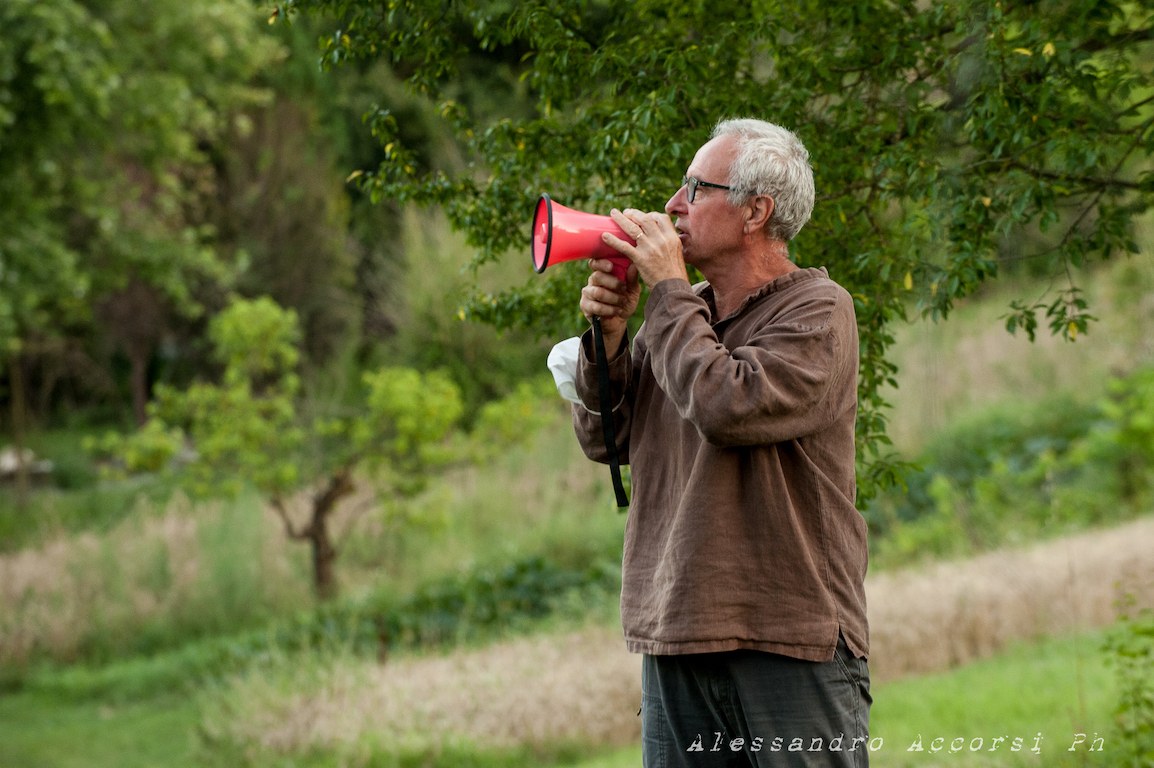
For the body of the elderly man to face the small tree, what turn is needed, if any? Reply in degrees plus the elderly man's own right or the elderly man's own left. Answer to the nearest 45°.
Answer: approximately 90° to the elderly man's own right

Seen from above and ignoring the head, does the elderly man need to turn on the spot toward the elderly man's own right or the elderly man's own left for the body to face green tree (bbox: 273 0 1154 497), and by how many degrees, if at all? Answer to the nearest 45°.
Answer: approximately 135° to the elderly man's own right

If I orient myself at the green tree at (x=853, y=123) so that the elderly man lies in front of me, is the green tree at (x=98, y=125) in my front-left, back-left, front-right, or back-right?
back-right

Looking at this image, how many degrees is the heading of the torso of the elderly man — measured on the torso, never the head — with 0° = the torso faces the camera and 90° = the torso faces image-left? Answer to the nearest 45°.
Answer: approximately 45°

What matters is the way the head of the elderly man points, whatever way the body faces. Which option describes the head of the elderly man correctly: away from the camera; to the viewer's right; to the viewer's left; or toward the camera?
to the viewer's left

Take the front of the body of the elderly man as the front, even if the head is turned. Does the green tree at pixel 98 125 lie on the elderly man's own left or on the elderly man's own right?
on the elderly man's own right
